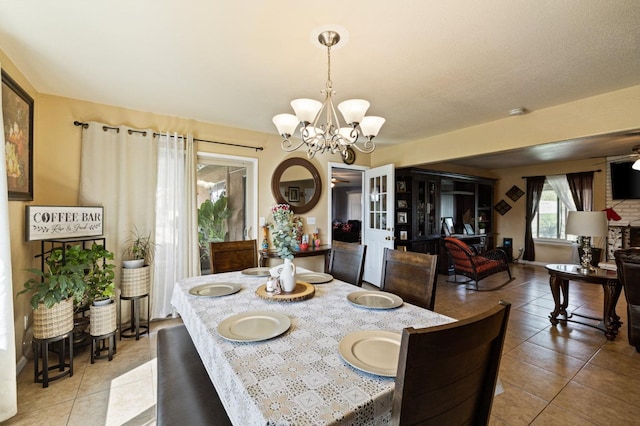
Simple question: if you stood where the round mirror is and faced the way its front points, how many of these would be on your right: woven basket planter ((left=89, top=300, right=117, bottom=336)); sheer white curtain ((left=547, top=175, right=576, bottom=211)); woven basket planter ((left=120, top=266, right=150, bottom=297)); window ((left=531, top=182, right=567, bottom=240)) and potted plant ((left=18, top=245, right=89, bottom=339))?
3

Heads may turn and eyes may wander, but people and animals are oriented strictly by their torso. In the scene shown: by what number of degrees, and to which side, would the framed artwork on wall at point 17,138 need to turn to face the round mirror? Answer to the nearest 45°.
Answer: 0° — it already faces it

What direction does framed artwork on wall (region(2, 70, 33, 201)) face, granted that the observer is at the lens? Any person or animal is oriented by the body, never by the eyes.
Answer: facing to the right of the viewer

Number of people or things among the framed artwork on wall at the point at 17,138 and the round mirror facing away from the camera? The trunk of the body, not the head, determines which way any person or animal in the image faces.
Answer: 0

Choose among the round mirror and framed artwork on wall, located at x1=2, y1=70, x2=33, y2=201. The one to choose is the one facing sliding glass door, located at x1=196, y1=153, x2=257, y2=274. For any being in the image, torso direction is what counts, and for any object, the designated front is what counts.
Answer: the framed artwork on wall

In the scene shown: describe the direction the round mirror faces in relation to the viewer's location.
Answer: facing the viewer and to the right of the viewer

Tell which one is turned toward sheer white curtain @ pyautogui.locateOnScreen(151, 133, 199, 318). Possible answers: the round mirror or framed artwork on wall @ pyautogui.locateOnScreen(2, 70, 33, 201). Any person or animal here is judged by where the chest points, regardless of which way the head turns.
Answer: the framed artwork on wall

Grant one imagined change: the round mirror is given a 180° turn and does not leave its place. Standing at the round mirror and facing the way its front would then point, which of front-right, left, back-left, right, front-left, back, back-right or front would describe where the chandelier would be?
back-left
